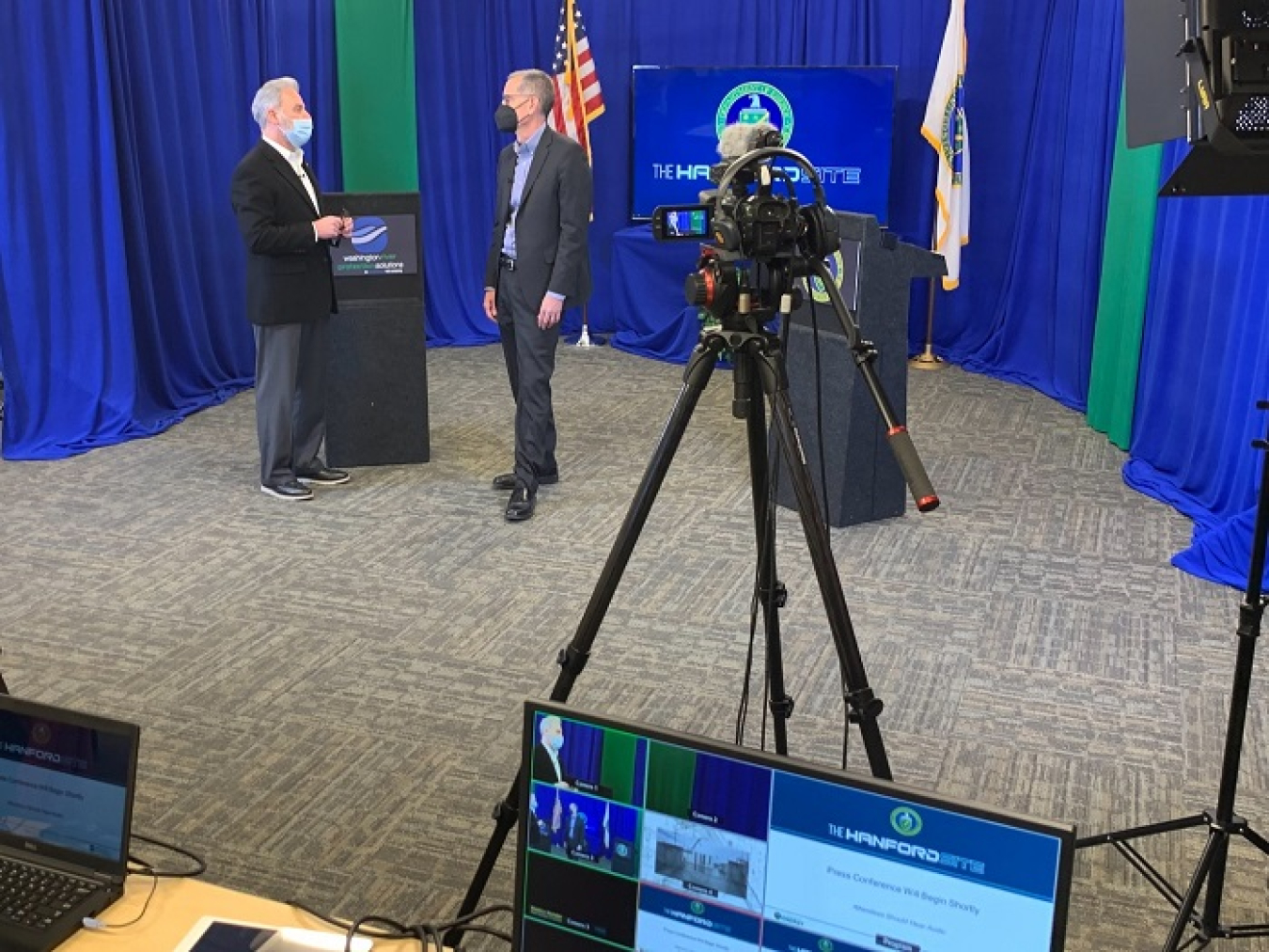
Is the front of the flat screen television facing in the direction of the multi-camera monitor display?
yes

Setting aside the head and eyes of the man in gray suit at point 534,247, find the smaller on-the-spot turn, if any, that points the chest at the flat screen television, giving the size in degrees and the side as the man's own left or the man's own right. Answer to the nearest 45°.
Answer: approximately 180°

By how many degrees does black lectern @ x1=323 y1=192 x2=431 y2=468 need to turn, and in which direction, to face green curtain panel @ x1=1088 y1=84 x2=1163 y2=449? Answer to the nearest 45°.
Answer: approximately 90° to its left

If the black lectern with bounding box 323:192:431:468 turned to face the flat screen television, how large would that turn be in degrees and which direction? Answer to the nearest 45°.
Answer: approximately 135° to its left

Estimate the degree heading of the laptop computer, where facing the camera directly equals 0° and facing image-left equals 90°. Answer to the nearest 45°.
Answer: approximately 45°

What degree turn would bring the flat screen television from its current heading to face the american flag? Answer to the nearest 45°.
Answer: approximately 90° to its right

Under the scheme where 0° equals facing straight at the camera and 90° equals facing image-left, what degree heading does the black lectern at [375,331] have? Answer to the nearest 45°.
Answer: approximately 0°

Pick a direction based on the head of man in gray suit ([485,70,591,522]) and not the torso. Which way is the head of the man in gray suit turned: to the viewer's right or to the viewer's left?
to the viewer's left

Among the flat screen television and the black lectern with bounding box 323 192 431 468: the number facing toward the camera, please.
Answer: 2

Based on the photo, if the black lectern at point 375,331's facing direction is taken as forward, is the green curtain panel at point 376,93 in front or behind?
behind

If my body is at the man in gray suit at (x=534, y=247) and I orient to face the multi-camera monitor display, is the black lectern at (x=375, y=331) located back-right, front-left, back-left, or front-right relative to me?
back-right

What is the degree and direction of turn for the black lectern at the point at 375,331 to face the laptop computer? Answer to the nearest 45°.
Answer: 0° — it already faces it
